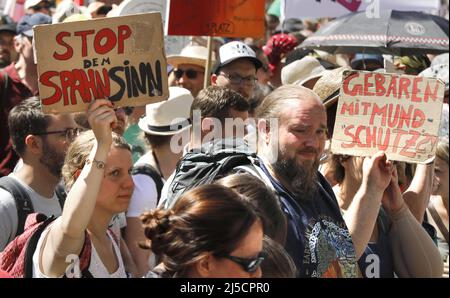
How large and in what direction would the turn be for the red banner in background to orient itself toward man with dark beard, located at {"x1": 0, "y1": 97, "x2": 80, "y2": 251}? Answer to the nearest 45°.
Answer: approximately 45° to its right

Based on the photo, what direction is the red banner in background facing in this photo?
toward the camera

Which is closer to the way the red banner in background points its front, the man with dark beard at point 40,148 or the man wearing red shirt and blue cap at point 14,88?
the man with dark beard

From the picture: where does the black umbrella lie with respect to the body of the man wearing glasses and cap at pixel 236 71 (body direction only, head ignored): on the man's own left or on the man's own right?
on the man's own left

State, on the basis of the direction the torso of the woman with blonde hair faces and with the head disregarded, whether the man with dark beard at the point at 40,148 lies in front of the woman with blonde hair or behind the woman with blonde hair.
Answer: behind

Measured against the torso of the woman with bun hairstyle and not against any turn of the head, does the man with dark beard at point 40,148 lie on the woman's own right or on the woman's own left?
on the woman's own left

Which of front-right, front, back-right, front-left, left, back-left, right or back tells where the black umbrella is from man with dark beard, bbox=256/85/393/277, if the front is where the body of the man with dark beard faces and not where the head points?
back-left

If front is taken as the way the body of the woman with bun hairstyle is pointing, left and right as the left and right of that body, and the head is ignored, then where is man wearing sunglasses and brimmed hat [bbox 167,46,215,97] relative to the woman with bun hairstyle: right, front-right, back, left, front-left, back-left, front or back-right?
left

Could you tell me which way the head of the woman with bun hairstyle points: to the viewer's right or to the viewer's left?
to the viewer's right

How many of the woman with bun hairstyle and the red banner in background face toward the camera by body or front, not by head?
1

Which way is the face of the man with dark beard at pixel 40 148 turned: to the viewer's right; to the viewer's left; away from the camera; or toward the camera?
to the viewer's right

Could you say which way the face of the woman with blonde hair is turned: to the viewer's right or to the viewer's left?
to the viewer's right
